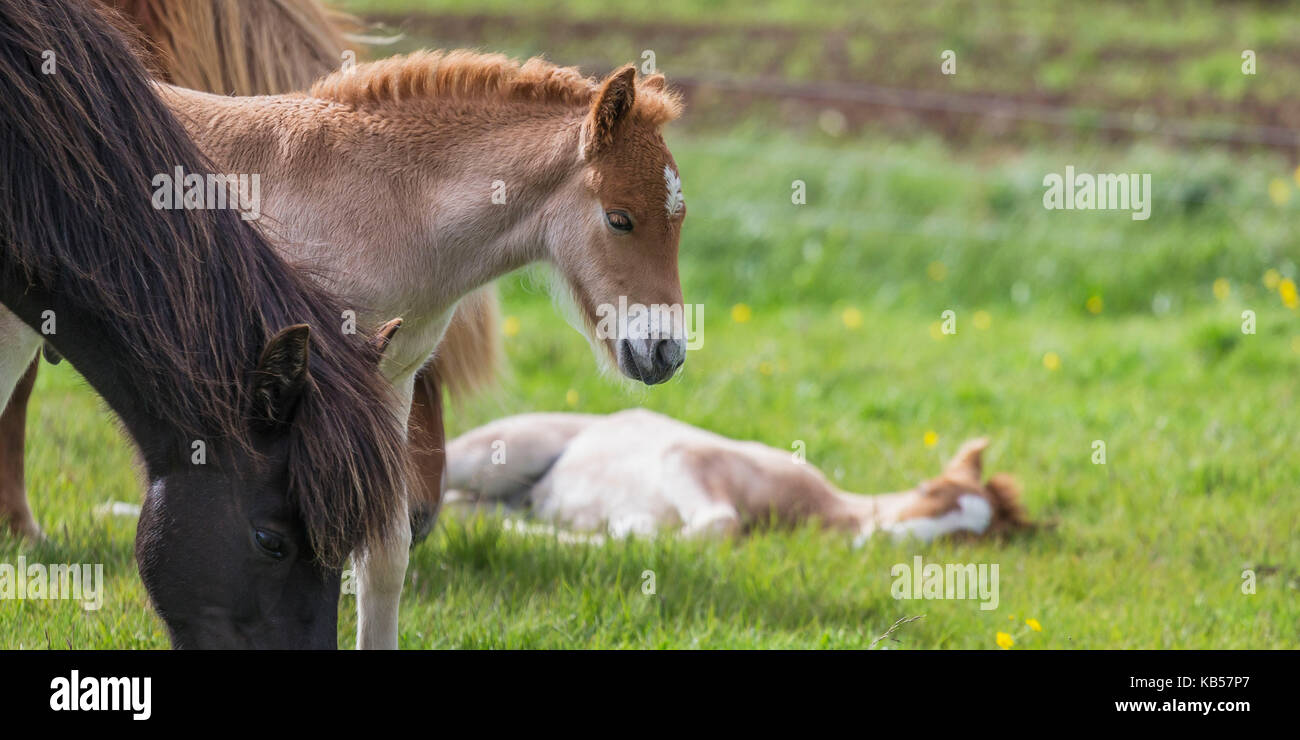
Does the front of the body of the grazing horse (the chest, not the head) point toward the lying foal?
no
